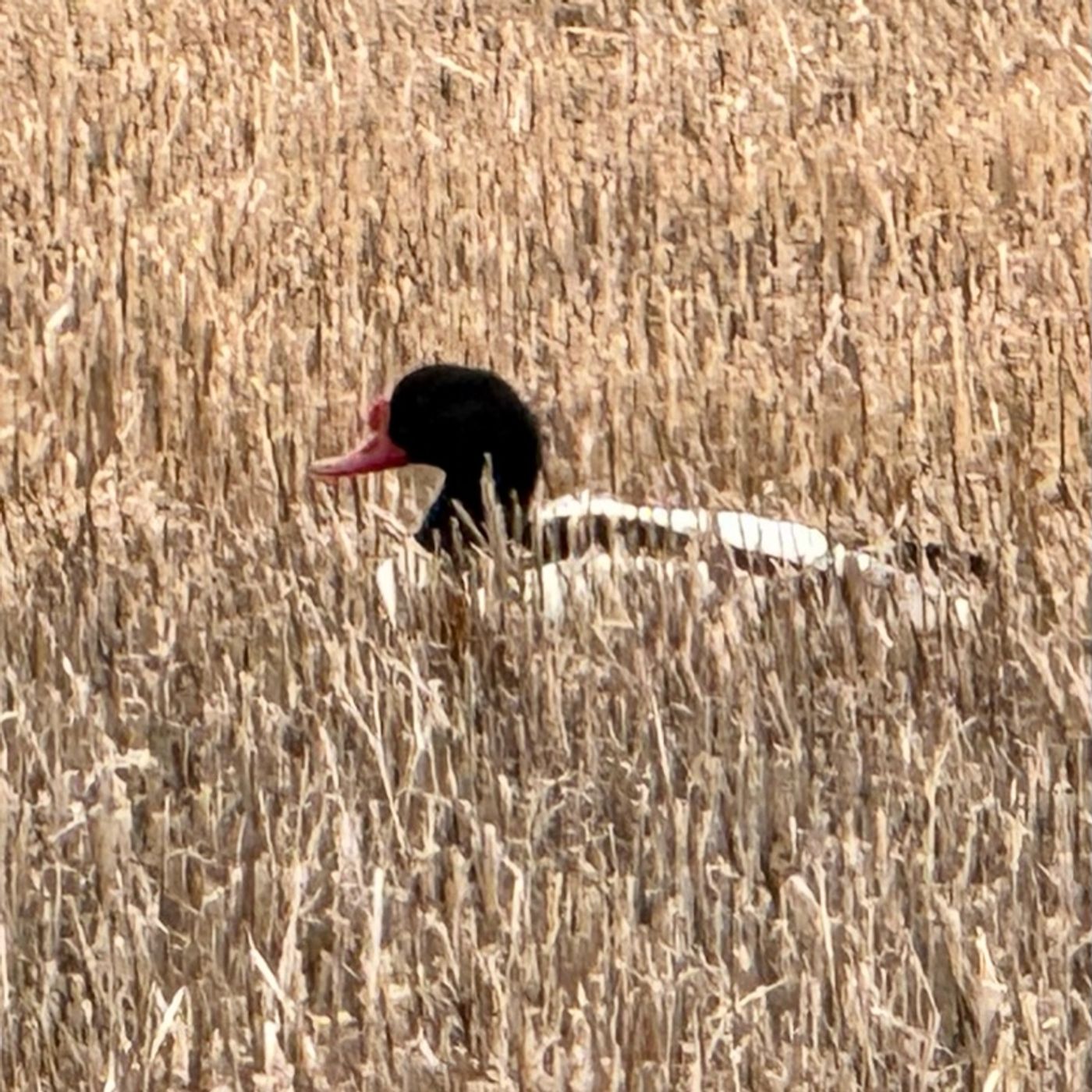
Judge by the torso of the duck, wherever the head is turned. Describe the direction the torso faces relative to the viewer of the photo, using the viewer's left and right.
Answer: facing to the left of the viewer
